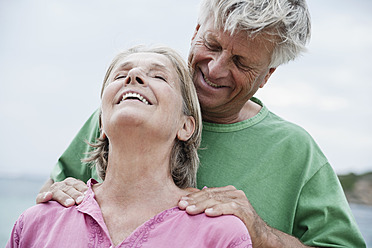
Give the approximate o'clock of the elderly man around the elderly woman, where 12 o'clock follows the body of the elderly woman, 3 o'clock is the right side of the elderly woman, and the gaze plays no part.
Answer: The elderly man is roughly at 8 o'clock from the elderly woman.

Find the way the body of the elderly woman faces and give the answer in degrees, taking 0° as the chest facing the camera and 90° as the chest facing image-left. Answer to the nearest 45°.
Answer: approximately 0°

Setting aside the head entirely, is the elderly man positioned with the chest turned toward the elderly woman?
yes
